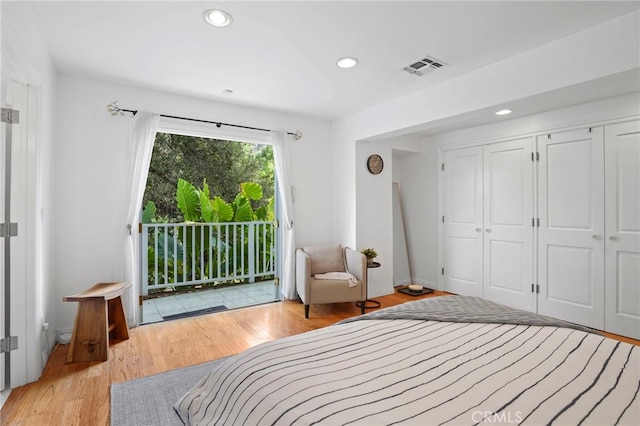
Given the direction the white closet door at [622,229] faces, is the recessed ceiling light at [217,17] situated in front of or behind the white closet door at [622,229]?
in front

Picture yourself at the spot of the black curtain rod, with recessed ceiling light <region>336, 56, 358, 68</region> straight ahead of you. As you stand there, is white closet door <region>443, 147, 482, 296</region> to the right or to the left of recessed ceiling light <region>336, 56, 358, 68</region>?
left

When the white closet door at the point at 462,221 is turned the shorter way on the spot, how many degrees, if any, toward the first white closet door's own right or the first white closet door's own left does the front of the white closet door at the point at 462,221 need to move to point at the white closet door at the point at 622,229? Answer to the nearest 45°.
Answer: approximately 90° to the first white closet door's own left

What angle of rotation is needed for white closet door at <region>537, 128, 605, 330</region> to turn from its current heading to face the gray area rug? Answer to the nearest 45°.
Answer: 0° — it already faces it

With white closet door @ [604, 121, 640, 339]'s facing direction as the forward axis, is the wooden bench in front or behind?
in front

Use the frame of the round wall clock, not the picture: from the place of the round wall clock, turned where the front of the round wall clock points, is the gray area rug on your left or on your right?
on your right

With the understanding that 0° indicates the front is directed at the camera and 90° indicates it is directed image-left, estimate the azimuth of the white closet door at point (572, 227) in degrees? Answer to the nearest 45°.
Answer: approximately 45°

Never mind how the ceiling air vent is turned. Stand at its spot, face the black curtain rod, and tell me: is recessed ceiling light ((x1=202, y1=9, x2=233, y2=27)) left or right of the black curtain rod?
left

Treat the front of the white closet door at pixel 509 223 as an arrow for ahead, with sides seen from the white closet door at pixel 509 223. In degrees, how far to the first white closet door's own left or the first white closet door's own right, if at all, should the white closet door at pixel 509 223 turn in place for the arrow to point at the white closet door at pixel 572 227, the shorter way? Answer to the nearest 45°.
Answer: approximately 90° to the first white closet door's own left

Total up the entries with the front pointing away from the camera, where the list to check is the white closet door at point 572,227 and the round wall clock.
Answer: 0
